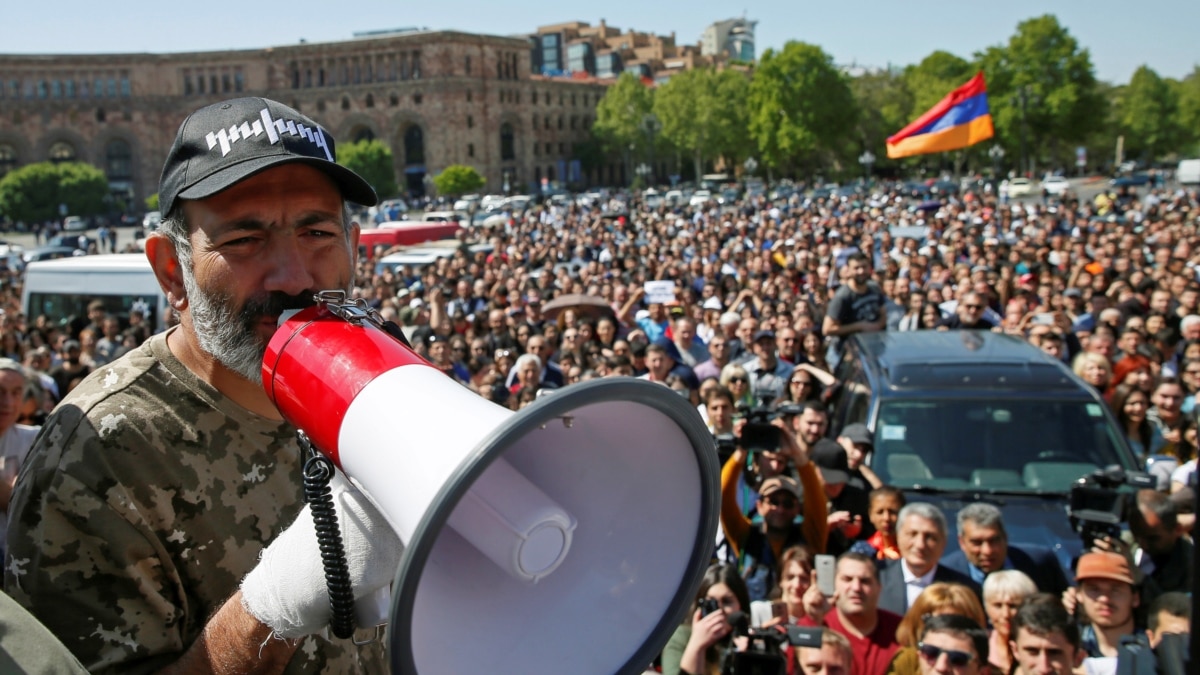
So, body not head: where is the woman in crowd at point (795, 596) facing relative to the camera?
toward the camera

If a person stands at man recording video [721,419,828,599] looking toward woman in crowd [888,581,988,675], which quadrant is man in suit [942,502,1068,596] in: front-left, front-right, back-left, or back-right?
front-left

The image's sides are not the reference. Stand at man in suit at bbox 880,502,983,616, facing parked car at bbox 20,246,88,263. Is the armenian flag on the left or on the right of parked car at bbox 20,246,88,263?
right

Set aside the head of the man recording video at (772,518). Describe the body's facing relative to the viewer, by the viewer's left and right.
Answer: facing the viewer

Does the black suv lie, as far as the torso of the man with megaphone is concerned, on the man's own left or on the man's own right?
on the man's own left

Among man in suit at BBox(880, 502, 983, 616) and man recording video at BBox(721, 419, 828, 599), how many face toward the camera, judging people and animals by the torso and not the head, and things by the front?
2

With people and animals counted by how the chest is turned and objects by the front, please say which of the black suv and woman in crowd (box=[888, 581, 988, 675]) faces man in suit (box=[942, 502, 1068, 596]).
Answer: the black suv

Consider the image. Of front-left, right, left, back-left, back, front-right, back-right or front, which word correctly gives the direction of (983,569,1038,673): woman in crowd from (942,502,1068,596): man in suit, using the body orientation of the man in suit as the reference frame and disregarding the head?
front-left
